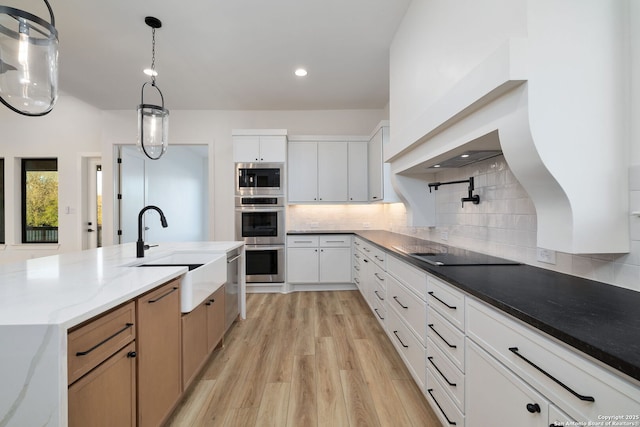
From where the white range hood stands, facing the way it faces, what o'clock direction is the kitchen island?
The kitchen island is roughly at 12 o'clock from the white range hood.

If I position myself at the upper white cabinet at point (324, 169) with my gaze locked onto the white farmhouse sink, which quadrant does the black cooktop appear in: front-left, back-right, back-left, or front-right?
front-left

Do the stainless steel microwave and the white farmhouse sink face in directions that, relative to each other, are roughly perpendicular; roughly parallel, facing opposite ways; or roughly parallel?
roughly perpendicular

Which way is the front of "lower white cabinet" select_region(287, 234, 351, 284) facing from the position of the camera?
facing the viewer

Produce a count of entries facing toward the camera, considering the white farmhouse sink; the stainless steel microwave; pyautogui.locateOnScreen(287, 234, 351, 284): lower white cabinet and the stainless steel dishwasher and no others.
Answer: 2

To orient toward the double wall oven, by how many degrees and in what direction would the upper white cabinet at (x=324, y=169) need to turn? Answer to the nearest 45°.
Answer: approximately 90° to its right

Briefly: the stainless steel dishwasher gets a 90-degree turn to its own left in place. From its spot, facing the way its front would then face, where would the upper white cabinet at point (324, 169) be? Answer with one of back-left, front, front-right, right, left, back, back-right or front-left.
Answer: front-right

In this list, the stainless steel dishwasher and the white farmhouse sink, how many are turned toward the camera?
0

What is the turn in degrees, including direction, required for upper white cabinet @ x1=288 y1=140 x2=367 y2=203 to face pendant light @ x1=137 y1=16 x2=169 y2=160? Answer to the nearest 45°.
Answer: approximately 45° to its right

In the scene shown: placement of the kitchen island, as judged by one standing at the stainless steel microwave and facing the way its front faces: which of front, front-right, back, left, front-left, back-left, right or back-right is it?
front

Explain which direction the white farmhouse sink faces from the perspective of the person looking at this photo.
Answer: facing to the right of the viewer

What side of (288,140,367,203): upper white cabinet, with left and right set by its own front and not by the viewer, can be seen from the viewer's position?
front

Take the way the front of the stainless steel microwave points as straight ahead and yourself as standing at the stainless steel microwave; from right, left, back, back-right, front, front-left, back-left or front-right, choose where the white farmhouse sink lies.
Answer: front

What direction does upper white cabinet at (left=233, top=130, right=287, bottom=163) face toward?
toward the camera

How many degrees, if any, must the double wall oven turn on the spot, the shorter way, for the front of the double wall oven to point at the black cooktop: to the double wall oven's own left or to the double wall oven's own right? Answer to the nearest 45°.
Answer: approximately 45° to the double wall oven's own left

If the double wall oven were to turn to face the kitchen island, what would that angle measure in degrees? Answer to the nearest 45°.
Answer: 0° — it already faces it
